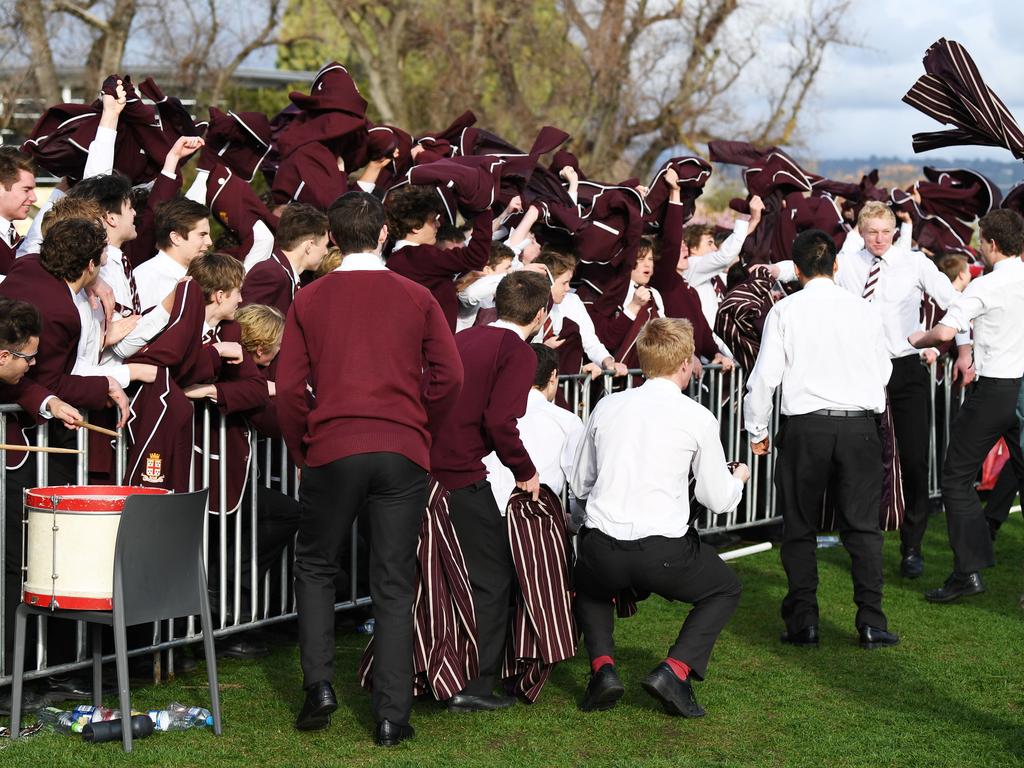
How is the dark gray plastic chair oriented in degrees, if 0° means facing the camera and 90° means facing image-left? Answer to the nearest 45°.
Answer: approximately 135°

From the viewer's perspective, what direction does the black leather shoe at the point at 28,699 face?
to the viewer's right

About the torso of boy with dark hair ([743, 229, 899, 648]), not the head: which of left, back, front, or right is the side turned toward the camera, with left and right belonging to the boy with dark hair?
back

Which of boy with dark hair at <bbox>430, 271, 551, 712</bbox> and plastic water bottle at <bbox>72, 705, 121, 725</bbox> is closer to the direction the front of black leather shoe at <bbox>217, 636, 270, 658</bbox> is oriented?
the boy with dark hair

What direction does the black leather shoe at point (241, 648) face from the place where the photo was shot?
facing to the right of the viewer

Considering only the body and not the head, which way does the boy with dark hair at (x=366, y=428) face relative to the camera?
away from the camera

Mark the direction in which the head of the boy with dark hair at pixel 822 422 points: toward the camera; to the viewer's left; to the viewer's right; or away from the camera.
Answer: away from the camera

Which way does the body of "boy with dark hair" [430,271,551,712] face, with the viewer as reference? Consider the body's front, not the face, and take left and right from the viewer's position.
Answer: facing away from the viewer and to the right of the viewer
